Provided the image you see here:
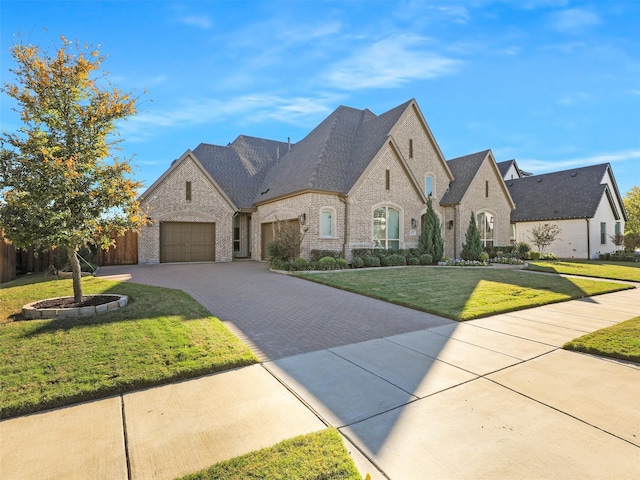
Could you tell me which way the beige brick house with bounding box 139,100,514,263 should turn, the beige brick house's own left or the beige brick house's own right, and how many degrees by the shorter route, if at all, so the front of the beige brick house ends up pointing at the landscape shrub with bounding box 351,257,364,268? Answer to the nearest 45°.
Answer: approximately 45° to the beige brick house's own right

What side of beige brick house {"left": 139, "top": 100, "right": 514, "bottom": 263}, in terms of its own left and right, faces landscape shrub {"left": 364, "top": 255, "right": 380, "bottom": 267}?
front

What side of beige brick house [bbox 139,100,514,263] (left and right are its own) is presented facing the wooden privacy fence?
right

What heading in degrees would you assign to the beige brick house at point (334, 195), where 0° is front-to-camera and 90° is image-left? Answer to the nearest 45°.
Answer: approximately 315°
